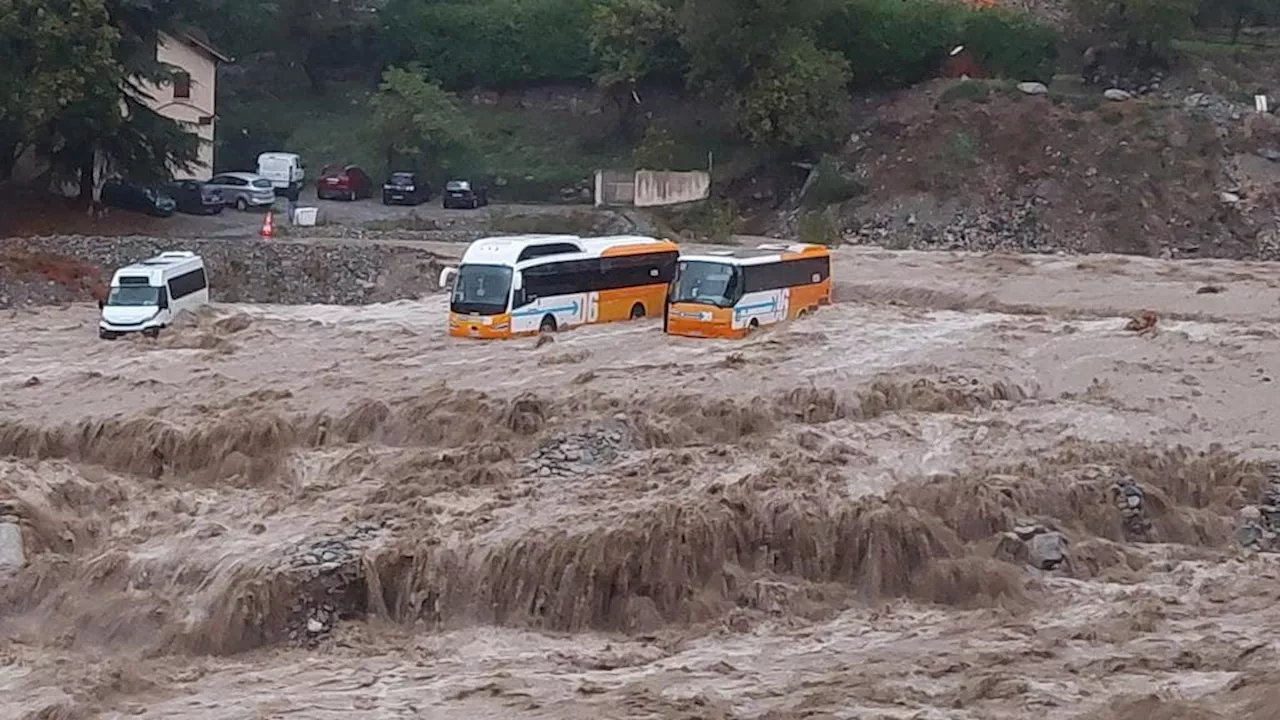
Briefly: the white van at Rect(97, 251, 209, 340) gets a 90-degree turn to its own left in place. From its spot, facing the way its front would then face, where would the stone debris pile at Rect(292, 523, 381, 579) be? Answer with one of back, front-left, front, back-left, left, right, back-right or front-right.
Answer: front-right

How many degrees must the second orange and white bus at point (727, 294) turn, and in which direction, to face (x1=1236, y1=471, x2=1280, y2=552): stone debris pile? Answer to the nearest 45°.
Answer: approximately 90° to its left

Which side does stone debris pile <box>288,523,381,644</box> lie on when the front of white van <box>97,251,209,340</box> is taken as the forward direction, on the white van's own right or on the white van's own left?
on the white van's own left

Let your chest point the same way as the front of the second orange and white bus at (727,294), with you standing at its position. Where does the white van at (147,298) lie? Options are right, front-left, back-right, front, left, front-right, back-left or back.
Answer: front-right

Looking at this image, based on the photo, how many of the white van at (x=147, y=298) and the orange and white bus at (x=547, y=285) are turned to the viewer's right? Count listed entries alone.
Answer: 0

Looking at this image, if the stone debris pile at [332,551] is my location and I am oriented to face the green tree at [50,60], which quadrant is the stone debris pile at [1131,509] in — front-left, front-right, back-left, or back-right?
back-right

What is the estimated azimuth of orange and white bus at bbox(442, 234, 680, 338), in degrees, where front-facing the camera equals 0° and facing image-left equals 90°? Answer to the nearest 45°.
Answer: approximately 45°

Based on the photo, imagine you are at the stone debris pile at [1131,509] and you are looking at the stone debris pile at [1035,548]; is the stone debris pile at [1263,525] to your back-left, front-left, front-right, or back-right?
back-left

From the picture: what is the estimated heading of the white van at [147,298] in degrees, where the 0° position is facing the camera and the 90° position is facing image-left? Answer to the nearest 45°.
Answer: approximately 45°

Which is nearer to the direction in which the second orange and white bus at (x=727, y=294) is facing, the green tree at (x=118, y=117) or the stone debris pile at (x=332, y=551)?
the stone debris pile

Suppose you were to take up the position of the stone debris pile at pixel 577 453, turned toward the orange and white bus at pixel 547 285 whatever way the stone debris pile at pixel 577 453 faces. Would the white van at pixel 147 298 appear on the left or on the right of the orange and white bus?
left

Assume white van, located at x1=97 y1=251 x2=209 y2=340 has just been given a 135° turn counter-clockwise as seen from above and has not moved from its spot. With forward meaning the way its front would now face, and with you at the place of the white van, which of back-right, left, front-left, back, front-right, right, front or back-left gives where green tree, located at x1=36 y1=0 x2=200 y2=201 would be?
left

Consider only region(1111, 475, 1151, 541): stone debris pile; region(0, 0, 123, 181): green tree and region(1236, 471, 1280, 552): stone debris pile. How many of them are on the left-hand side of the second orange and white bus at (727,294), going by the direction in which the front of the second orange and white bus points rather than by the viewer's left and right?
2

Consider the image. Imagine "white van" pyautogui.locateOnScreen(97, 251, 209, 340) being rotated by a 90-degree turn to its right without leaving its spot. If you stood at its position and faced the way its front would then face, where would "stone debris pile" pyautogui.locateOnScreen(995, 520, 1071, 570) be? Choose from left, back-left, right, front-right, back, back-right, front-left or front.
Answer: back

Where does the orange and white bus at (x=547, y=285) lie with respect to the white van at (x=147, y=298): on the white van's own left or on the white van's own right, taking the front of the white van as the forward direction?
on the white van's own left

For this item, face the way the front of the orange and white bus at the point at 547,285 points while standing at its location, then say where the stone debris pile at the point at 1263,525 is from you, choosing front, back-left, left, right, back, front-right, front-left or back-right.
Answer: left

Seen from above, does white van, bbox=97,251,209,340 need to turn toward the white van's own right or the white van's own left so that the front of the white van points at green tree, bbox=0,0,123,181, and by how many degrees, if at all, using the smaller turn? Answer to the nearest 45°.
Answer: approximately 135° to the white van's own right

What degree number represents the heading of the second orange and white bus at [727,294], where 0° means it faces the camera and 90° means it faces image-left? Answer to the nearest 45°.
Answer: approximately 45°
